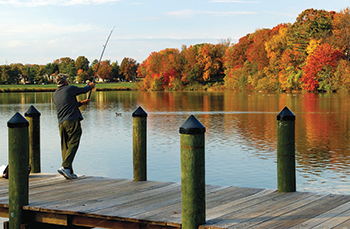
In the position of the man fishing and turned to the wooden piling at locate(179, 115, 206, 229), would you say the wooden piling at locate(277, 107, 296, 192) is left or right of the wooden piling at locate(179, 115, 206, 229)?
left

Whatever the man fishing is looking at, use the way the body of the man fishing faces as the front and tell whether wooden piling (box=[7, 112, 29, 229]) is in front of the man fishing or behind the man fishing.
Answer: behind

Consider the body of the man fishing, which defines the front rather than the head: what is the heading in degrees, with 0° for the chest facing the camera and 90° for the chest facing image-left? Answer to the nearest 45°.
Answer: approximately 225°

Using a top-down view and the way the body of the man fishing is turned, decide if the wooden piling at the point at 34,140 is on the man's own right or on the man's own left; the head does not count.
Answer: on the man's own left

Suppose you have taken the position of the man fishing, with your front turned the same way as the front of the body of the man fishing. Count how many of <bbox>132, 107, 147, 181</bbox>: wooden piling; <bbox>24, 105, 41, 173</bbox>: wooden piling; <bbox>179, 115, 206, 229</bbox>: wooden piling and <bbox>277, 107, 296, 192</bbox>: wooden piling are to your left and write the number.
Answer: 1

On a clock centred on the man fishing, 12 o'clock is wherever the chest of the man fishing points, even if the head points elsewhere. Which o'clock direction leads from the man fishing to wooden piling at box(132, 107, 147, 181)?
The wooden piling is roughly at 2 o'clock from the man fishing.

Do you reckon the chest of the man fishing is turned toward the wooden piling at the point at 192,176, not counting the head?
no

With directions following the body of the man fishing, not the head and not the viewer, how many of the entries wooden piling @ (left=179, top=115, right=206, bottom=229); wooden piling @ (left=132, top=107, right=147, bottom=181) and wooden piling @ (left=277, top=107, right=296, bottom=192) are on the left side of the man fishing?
0

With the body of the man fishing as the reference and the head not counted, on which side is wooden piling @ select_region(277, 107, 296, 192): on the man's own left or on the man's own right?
on the man's own right
